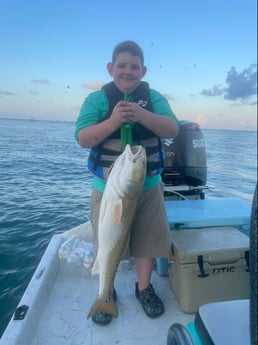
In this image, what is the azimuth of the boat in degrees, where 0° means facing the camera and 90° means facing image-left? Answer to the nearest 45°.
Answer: approximately 0°

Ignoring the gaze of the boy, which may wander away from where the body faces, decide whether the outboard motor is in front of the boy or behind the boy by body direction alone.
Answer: behind

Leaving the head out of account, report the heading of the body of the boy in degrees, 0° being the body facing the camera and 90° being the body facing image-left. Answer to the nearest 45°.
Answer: approximately 0°

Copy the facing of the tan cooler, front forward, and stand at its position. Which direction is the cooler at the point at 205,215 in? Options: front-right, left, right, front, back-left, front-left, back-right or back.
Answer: back

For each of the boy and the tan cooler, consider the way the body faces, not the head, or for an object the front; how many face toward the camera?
2

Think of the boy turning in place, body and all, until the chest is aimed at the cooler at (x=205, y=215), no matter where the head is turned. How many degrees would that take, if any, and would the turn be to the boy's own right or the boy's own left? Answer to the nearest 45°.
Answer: approximately 135° to the boy's own left

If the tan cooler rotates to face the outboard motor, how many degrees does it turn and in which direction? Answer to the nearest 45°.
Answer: approximately 180°

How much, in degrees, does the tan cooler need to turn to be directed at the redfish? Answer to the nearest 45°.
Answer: approximately 45° to its right
